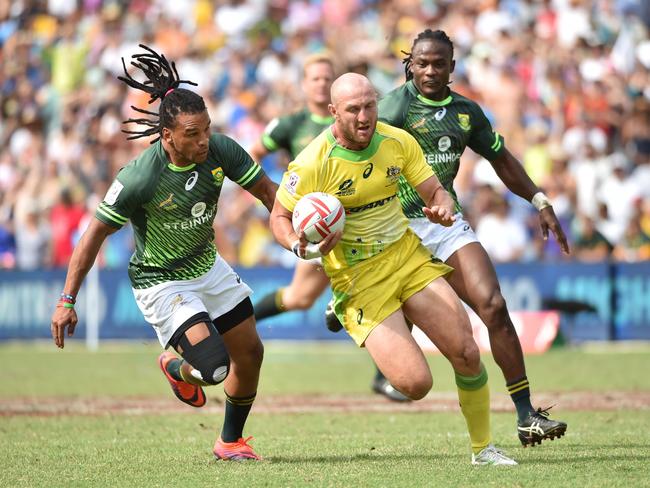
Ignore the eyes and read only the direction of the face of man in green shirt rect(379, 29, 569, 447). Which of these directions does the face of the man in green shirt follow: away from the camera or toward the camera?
toward the camera

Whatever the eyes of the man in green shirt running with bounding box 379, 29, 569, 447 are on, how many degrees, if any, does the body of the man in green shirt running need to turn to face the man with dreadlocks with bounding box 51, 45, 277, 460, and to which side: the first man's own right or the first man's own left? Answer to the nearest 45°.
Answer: approximately 45° to the first man's own right

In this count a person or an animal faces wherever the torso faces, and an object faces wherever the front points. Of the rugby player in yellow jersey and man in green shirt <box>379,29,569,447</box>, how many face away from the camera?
0

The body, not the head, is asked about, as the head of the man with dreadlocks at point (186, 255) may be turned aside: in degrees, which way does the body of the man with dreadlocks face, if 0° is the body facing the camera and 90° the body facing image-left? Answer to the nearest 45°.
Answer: approximately 315°

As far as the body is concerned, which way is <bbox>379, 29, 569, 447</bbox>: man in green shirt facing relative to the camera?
toward the camera

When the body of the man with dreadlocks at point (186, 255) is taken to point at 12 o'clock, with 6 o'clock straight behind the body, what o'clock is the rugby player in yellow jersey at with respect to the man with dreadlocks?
The rugby player in yellow jersey is roughly at 11 o'clock from the man with dreadlocks.

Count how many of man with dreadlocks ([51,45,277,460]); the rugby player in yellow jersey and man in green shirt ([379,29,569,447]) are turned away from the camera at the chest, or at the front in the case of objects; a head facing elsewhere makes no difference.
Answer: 0

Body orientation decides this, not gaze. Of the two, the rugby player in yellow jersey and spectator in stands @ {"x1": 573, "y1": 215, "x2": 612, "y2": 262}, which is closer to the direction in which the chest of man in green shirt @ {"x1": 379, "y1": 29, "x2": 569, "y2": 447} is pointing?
the rugby player in yellow jersey

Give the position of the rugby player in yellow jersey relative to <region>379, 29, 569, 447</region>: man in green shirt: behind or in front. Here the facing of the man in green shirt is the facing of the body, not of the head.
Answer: in front

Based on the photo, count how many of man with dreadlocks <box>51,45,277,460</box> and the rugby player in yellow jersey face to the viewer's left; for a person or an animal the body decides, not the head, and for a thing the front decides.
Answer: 0

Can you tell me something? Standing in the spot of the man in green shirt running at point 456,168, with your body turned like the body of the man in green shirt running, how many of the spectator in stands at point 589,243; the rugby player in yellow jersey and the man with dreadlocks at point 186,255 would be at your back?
1

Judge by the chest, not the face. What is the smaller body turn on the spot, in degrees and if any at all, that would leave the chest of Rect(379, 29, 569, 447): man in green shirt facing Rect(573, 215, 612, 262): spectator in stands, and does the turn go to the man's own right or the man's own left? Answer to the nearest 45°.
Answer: approximately 180°
